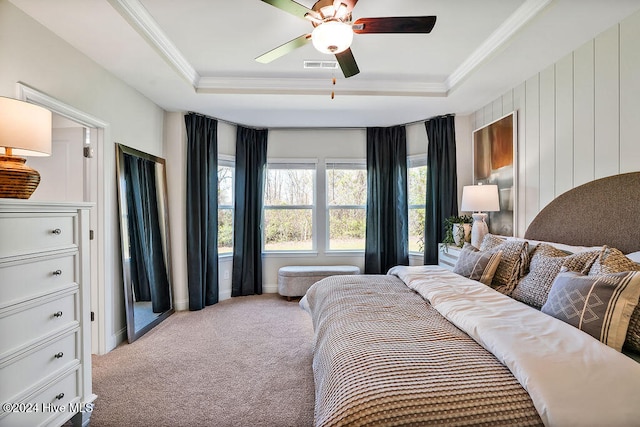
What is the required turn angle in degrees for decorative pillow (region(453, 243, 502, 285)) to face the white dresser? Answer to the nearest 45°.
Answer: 0° — it already faces it

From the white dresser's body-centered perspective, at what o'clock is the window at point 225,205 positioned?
The window is roughly at 9 o'clock from the white dresser.

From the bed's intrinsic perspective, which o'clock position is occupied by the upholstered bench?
The upholstered bench is roughly at 3 o'clock from the bed.

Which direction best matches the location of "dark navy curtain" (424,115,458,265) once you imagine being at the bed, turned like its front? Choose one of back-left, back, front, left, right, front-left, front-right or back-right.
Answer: back-right

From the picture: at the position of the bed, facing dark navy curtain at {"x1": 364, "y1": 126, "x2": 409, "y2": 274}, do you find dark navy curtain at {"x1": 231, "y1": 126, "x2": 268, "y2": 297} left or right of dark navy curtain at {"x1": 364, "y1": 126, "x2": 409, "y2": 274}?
left

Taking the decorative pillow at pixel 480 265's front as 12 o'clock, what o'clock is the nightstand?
The nightstand is roughly at 4 o'clock from the decorative pillow.

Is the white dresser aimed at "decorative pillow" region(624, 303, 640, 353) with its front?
yes

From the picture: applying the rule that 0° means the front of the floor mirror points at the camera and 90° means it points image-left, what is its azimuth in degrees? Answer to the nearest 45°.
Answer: approximately 315°

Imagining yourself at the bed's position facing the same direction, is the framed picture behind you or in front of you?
behind

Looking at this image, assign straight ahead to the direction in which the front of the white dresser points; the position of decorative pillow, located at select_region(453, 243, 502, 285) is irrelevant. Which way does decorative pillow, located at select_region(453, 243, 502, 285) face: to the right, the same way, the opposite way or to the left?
the opposite way

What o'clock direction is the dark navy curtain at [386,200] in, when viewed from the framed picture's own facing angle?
The dark navy curtain is roughly at 2 o'clock from the framed picture.

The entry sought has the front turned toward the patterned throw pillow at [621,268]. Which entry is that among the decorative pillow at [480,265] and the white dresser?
the white dresser
